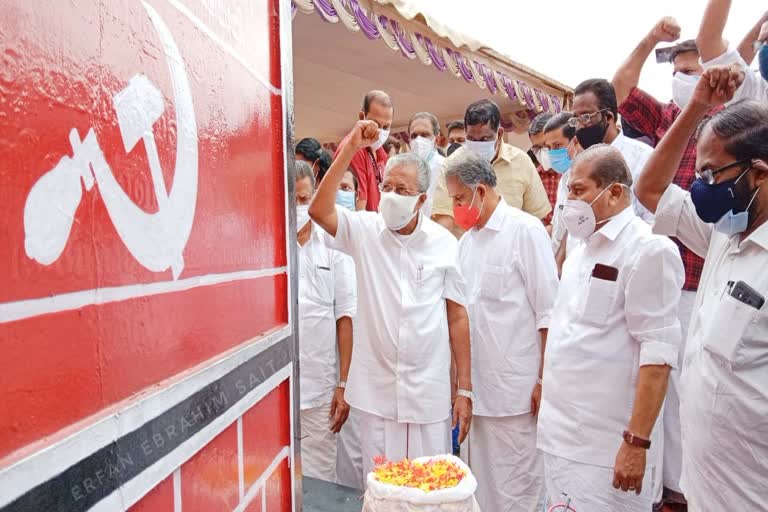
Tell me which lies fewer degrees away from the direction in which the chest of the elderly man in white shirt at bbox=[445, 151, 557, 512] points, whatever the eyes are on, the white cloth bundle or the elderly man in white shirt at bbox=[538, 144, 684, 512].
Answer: the white cloth bundle

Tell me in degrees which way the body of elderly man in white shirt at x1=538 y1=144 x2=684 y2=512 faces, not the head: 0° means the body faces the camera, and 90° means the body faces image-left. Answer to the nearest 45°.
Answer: approximately 45°

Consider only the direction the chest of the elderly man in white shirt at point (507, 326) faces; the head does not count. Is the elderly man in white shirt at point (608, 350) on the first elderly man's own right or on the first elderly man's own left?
on the first elderly man's own left

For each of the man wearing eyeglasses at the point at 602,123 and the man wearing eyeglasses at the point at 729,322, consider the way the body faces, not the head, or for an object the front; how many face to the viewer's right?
0

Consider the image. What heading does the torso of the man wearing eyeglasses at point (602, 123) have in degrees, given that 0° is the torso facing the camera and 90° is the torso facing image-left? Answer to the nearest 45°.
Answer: approximately 45°

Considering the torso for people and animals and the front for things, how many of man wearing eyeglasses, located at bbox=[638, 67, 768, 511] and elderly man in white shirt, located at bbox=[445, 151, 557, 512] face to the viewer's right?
0

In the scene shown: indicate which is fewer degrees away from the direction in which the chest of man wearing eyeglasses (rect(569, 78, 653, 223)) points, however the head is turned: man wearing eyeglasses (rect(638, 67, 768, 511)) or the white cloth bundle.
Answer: the white cloth bundle

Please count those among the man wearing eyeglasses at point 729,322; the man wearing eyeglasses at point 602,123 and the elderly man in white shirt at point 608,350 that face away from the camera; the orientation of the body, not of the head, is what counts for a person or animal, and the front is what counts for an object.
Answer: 0

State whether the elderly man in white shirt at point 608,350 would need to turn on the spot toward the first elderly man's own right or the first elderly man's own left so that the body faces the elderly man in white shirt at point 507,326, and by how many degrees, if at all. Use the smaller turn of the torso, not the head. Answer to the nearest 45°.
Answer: approximately 90° to the first elderly man's own right

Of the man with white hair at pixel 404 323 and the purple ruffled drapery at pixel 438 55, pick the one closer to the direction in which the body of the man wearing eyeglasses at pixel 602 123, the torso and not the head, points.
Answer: the man with white hair

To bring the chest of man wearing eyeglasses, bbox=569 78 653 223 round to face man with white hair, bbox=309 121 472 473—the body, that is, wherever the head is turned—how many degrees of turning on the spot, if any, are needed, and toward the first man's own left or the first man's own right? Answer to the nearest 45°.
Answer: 0° — they already face them

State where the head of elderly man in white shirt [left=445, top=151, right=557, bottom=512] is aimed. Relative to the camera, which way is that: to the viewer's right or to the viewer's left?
to the viewer's left

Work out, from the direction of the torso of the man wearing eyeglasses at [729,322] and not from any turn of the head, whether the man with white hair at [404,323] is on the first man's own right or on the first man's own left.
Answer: on the first man's own right

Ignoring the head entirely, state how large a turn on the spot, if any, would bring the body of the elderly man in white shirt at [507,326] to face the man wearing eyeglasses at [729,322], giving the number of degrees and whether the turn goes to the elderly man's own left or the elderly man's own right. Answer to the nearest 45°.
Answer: approximately 90° to the elderly man's own left
